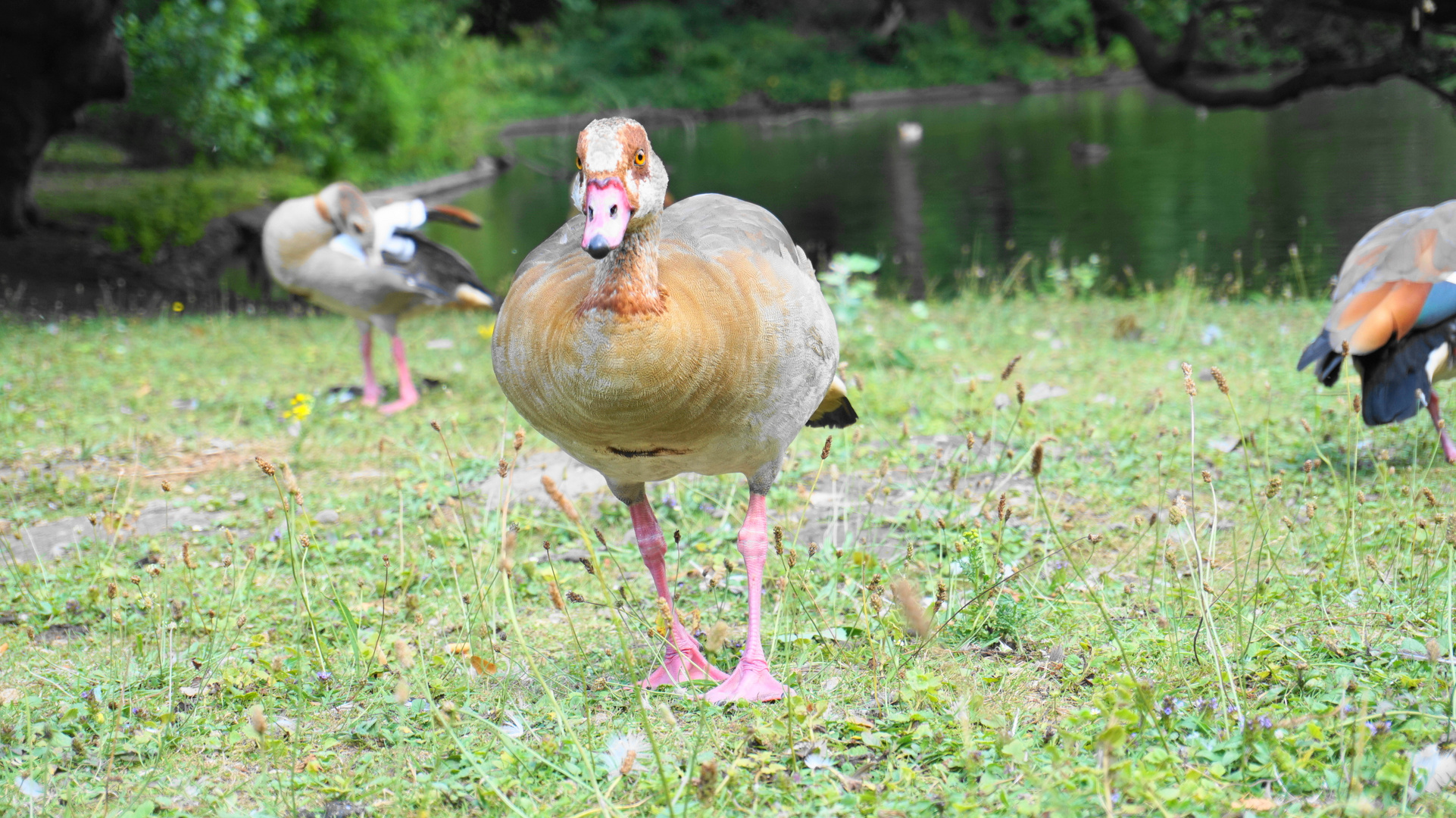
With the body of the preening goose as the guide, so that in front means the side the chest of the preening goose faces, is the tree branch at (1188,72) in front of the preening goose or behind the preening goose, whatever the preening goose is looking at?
behind

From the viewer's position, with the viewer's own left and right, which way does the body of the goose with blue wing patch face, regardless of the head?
facing away from the viewer and to the right of the viewer

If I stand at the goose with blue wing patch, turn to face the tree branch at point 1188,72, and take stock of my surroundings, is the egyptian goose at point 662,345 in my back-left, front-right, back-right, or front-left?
back-left

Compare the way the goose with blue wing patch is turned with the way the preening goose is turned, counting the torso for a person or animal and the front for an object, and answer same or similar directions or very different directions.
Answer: very different directions

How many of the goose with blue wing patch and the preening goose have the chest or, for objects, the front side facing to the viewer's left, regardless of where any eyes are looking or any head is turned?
1

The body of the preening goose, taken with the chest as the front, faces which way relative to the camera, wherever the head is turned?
to the viewer's left

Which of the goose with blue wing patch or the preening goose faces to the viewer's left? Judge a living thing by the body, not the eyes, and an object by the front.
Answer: the preening goose

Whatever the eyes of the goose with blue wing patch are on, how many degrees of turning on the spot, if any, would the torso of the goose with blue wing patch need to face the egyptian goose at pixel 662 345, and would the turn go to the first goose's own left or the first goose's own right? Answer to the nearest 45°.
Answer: approximately 180°

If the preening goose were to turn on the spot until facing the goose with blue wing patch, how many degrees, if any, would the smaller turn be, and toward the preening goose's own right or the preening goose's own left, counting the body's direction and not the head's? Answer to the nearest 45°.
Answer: approximately 135° to the preening goose's own left
